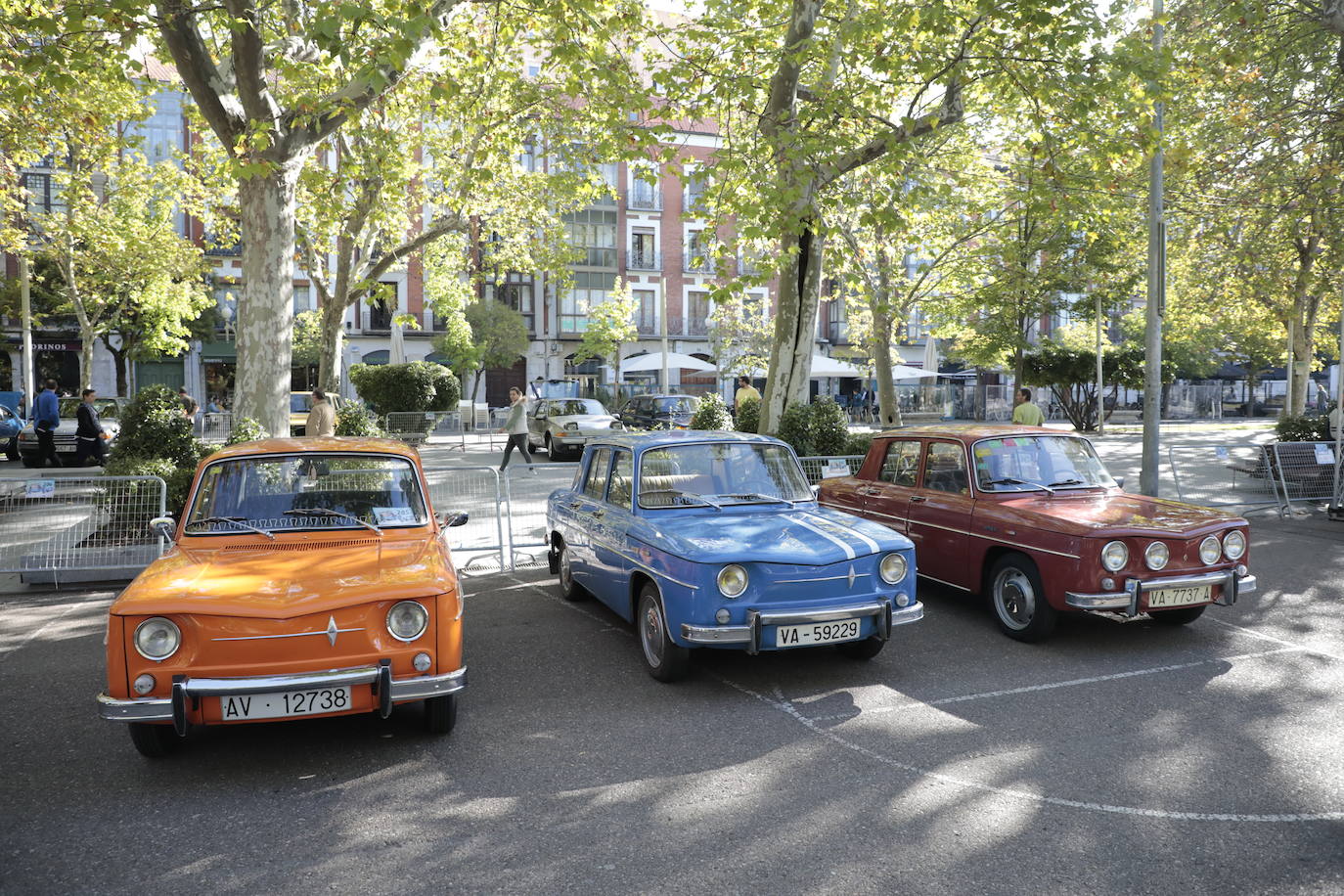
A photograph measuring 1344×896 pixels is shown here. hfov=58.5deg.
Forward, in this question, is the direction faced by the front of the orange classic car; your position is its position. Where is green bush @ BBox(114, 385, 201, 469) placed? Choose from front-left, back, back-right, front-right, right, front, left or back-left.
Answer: back

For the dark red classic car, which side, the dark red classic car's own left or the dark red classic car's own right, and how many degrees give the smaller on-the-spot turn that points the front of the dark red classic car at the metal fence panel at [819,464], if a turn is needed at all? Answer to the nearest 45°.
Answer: approximately 180°

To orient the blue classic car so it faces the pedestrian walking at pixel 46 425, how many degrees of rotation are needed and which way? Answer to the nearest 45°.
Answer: approximately 180°

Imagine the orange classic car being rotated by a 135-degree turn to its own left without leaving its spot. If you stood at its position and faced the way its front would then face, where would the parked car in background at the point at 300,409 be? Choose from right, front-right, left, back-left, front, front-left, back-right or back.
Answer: front-left

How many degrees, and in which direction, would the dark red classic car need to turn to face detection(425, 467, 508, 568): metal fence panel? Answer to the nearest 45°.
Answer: approximately 135° to its right

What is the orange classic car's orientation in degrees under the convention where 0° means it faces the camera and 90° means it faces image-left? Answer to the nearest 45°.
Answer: approximately 0°

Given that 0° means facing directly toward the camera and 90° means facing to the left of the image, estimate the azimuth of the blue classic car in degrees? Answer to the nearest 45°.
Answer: approximately 315°

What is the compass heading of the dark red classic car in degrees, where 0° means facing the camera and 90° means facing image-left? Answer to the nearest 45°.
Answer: approximately 315°

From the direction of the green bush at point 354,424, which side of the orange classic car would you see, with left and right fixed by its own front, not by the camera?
back
